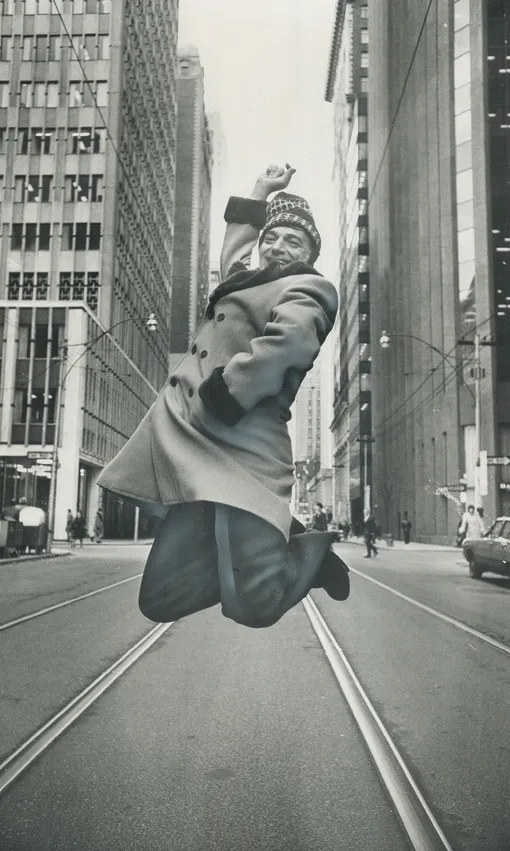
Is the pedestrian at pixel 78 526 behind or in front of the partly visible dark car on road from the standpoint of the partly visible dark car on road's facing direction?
in front

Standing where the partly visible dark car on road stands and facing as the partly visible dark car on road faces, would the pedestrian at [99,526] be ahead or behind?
ahead
